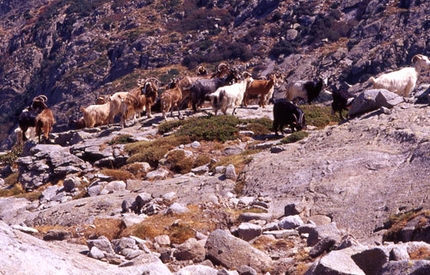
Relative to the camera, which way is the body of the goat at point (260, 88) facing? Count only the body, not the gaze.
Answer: to the viewer's right

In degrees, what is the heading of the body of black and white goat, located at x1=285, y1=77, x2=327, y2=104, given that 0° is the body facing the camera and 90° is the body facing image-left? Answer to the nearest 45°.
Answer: approximately 270°

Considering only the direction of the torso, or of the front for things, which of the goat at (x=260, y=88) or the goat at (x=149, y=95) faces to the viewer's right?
the goat at (x=260, y=88)

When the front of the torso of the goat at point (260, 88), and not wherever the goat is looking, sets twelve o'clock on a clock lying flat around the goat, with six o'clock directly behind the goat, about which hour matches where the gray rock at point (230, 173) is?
The gray rock is roughly at 3 o'clock from the goat.
